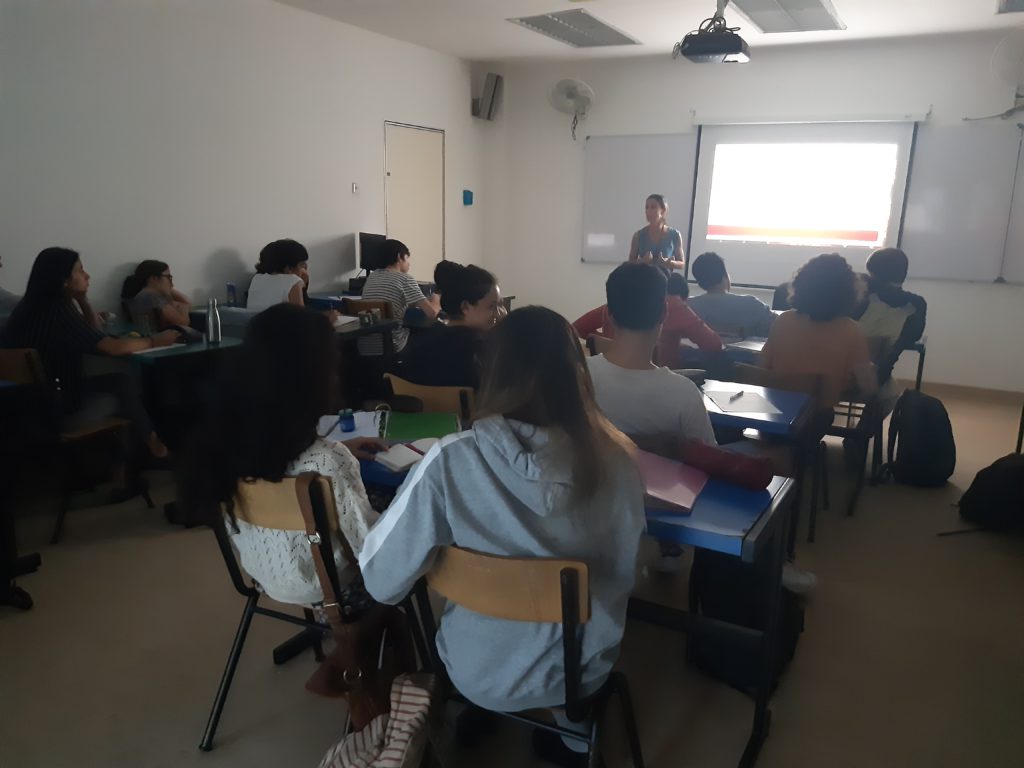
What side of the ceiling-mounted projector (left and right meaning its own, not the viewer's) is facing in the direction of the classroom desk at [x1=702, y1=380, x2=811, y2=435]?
back

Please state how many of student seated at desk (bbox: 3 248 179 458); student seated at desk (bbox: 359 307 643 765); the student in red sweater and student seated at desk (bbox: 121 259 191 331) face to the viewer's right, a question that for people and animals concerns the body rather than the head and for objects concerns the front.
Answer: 2

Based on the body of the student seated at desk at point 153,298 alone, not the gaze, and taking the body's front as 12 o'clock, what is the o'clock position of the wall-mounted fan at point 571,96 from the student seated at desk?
The wall-mounted fan is roughly at 11 o'clock from the student seated at desk.

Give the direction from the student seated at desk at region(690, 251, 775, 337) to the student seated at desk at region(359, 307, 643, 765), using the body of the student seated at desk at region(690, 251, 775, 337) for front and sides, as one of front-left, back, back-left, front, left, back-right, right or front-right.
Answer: back

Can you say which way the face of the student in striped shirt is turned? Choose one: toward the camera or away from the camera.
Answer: away from the camera

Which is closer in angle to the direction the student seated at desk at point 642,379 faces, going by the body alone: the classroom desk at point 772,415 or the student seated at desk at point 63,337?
the classroom desk

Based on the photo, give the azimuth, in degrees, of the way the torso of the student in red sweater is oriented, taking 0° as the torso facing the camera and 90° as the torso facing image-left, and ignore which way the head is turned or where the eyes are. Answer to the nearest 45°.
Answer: approximately 180°

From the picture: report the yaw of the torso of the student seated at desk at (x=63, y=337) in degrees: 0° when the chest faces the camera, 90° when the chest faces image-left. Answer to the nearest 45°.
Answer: approximately 270°

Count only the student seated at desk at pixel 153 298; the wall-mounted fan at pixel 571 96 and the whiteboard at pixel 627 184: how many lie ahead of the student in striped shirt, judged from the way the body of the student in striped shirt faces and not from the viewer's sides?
2

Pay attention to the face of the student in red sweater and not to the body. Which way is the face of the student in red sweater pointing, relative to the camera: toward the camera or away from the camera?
away from the camera

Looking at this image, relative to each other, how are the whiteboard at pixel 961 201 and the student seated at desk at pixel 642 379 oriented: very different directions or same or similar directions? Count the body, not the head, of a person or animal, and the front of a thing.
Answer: very different directions

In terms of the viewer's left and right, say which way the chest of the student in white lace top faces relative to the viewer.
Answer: facing away from the viewer and to the right of the viewer

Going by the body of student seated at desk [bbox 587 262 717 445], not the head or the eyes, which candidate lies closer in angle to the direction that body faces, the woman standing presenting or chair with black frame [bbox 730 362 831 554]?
the woman standing presenting

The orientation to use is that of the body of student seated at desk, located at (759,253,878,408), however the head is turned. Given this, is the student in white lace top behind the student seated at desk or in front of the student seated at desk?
behind
